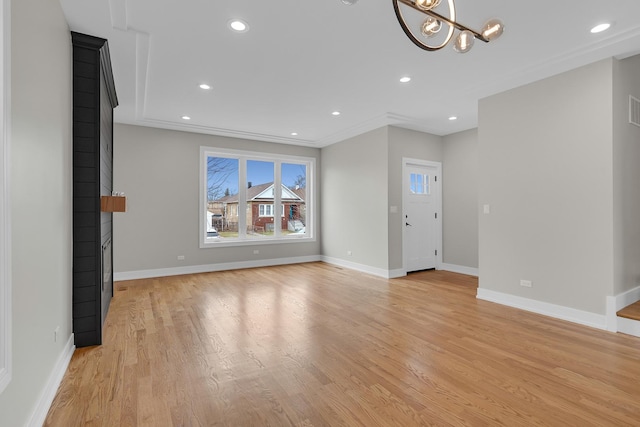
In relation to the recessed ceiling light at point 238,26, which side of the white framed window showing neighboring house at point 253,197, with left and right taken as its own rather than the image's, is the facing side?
front

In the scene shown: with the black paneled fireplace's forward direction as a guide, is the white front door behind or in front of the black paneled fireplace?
in front

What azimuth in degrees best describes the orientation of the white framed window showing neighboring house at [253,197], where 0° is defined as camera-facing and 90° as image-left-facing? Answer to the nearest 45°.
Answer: approximately 0°

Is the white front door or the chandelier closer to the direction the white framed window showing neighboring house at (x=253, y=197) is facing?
the chandelier

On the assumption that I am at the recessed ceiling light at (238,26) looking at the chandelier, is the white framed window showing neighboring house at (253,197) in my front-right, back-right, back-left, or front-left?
back-left

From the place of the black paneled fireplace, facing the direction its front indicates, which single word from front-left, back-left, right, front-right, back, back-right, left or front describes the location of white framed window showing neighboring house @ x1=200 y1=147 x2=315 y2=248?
front-left

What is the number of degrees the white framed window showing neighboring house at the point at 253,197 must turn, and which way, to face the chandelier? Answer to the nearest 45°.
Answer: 0° — it already faces it

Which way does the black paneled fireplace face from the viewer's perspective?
to the viewer's right

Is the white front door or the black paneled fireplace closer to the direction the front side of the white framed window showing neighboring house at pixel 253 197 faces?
the black paneled fireplace

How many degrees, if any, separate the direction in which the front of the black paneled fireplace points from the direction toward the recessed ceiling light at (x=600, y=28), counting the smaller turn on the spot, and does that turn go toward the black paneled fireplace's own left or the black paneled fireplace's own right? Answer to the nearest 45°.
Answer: approximately 45° to the black paneled fireplace's own right

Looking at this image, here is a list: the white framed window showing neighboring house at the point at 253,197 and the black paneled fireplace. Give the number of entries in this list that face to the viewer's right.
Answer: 1
